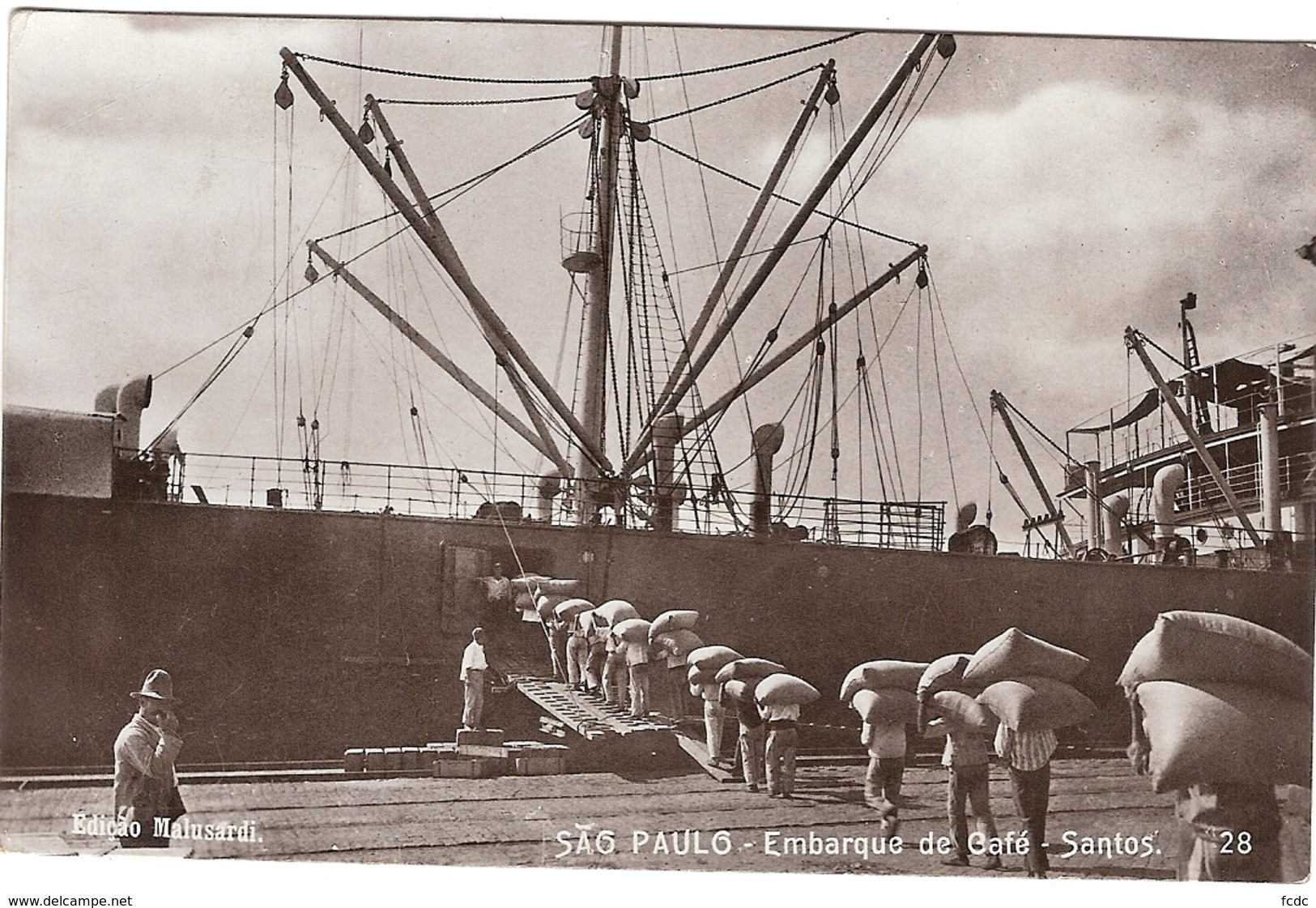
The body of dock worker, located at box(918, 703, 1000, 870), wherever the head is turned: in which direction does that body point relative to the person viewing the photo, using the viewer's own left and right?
facing away from the viewer and to the left of the viewer

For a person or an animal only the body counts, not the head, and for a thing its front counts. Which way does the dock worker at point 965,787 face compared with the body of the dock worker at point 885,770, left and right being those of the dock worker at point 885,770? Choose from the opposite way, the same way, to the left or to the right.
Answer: the same way

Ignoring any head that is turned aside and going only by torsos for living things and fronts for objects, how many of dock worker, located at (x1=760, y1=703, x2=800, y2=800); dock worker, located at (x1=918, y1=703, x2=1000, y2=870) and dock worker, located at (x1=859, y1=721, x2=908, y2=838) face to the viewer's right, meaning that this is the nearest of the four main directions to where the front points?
0

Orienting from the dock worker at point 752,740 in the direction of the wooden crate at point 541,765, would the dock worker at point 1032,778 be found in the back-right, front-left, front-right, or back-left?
back-left

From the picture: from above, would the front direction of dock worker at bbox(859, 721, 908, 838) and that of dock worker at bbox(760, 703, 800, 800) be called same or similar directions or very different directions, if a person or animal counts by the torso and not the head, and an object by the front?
same or similar directions

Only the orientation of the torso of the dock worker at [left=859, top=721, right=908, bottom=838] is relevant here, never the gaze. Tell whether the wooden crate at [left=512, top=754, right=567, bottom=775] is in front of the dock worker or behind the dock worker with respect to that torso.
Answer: in front

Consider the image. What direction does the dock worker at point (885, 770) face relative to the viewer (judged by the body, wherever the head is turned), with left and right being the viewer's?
facing away from the viewer and to the left of the viewer

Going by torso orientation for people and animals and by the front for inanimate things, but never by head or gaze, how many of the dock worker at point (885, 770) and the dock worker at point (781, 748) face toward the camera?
0
